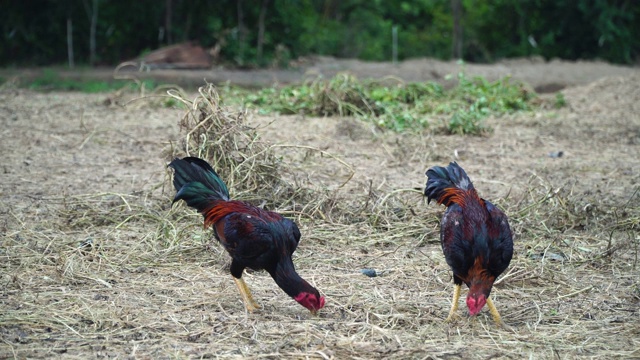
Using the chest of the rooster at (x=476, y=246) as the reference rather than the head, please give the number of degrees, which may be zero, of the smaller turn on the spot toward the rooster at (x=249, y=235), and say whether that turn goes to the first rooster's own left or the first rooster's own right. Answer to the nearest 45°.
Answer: approximately 90° to the first rooster's own right

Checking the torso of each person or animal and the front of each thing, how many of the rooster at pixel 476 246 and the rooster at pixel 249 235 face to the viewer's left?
0

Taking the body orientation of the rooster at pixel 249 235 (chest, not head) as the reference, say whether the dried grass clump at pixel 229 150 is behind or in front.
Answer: behind

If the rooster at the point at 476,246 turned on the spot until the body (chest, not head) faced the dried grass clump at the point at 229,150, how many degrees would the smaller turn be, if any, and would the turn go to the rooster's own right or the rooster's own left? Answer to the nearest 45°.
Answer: approximately 135° to the rooster's own right

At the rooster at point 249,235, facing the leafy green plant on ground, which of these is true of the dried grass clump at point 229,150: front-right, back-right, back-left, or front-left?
front-left

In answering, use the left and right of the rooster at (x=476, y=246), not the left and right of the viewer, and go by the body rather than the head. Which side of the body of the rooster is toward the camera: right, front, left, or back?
front

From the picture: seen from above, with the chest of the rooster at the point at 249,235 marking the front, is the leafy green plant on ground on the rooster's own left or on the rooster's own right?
on the rooster's own left

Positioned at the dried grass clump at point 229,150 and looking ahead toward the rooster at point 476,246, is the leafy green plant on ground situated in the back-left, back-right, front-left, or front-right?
back-left

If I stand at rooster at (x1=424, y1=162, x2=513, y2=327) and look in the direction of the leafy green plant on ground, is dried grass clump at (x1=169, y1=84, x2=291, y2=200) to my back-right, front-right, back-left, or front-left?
front-left

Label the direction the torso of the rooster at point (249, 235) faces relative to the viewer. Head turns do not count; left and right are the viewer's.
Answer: facing the viewer and to the right of the viewer

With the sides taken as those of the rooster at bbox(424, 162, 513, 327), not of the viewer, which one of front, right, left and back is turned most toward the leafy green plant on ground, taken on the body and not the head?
back
